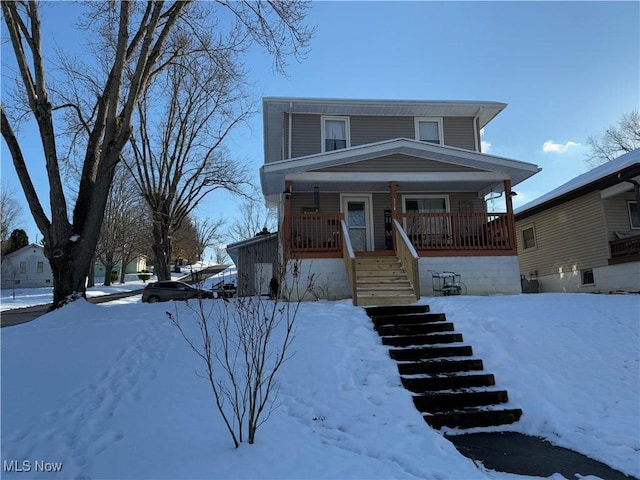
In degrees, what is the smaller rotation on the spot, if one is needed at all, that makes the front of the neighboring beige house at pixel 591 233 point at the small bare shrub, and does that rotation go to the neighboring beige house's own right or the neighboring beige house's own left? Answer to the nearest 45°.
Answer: approximately 45° to the neighboring beige house's own right

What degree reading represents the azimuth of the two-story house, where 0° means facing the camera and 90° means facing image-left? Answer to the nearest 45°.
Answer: approximately 0°

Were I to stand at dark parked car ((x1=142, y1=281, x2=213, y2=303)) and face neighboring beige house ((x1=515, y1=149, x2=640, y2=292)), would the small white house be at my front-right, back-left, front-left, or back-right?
back-left

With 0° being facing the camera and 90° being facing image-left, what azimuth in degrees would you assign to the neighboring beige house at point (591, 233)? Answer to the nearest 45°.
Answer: approximately 315°

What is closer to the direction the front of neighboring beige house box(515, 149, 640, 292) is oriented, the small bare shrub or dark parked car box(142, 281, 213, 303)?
the small bare shrub

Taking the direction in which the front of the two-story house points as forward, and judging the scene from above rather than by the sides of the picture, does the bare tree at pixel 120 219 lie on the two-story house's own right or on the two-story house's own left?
on the two-story house's own right

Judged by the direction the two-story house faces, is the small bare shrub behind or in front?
in front

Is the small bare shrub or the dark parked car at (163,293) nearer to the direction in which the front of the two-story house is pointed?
the small bare shrub

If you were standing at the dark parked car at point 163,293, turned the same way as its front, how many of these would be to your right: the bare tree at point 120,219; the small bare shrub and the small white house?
1

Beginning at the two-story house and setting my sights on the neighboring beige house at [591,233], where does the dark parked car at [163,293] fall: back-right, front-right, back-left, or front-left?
back-left
